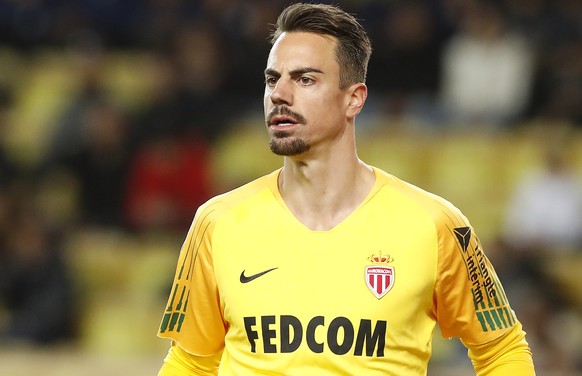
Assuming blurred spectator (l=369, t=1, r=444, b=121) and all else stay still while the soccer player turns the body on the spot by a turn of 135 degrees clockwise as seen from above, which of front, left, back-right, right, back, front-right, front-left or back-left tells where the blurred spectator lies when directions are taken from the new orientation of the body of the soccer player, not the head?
front-right

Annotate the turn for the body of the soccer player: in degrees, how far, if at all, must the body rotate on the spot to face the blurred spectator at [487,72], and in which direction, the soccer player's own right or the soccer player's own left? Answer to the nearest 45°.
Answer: approximately 180°

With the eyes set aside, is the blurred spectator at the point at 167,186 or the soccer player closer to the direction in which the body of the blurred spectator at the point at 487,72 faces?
the soccer player

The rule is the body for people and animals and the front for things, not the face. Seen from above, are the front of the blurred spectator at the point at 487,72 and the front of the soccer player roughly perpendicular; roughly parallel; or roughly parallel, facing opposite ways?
roughly parallel

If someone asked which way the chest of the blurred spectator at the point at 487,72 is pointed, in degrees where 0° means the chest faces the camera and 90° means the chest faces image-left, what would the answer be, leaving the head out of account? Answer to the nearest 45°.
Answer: approximately 0°

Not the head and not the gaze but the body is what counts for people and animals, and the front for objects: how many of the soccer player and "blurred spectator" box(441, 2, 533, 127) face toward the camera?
2

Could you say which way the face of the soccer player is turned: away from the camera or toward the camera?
toward the camera

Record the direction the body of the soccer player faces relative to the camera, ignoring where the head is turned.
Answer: toward the camera

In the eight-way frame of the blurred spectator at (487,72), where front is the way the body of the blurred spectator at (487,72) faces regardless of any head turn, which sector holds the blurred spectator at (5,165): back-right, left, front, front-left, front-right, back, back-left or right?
right

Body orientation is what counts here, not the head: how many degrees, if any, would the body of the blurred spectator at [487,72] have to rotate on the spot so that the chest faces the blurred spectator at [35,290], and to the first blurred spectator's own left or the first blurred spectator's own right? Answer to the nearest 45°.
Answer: approximately 90° to the first blurred spectator's own right

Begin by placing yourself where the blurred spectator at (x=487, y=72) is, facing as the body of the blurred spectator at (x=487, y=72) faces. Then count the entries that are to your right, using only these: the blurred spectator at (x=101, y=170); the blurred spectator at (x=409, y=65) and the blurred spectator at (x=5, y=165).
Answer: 3
